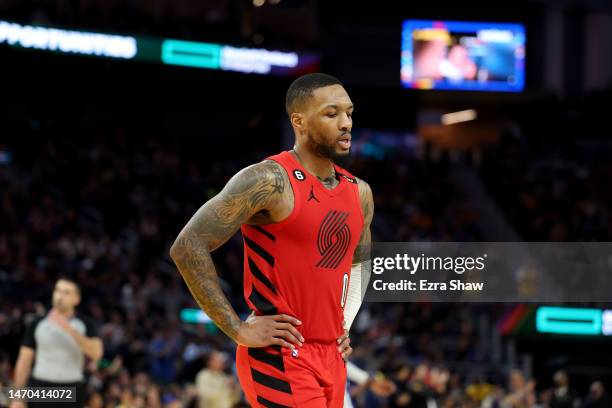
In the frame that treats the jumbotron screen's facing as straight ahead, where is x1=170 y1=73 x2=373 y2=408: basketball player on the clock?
The basketball player is roughly at 12 o'clock from the jumbotron screen.

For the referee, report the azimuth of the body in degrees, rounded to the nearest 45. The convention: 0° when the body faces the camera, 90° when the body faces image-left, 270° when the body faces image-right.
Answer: approximately 0°

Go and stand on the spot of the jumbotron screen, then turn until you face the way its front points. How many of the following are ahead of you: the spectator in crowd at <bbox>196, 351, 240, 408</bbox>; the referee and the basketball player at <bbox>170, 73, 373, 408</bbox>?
3

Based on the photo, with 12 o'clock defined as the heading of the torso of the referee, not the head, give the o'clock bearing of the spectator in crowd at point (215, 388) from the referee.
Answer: The spectator in crowd is roughly at 7 o'clock from the referee.

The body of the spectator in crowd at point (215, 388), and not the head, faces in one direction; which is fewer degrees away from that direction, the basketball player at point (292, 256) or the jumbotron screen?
the basketball player

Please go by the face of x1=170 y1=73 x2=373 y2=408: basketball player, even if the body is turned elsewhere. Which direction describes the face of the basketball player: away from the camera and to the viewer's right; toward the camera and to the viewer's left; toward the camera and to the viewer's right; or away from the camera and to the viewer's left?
toward the camera and to the viewer's right

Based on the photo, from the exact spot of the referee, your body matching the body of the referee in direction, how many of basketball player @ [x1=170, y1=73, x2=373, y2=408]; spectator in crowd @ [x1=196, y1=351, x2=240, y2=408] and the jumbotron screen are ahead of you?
1

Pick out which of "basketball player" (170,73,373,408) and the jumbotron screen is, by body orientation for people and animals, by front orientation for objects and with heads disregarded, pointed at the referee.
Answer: the jumbotron screen

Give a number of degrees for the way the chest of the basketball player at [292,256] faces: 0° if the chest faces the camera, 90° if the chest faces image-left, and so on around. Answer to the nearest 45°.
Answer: approximately 315°

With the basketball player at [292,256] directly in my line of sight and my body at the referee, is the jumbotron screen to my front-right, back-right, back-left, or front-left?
back-left
